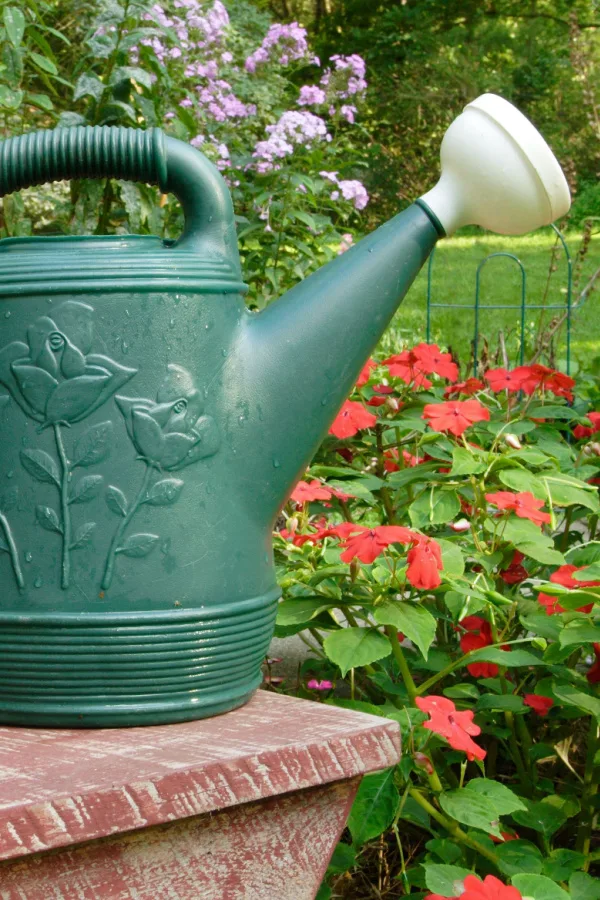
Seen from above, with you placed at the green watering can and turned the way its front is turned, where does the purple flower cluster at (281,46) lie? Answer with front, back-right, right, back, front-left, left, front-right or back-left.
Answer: left

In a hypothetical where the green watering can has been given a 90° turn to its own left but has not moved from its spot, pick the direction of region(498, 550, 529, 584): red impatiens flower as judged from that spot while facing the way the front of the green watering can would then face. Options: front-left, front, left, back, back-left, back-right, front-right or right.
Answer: front-right

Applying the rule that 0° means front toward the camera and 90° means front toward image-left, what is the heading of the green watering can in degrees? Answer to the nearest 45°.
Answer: approximately 270°

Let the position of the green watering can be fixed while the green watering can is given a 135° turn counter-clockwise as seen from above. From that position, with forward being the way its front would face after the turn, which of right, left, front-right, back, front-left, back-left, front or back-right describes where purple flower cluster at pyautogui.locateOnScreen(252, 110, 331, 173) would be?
front-right
